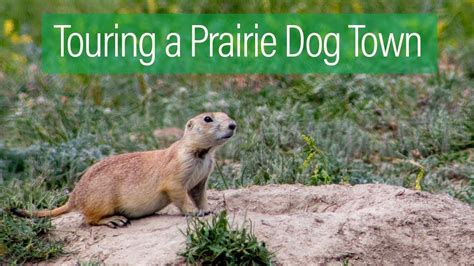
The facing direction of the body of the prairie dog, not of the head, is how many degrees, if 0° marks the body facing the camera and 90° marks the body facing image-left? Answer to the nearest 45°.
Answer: approximately 270°

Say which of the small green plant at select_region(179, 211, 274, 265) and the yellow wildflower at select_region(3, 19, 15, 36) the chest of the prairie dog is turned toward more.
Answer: the small green plant

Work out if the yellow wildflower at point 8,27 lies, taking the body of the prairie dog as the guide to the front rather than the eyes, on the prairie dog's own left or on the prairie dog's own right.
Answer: on the prairie dog's own left

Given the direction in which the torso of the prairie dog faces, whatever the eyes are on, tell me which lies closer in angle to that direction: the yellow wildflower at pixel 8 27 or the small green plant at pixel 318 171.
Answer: the small green plant
